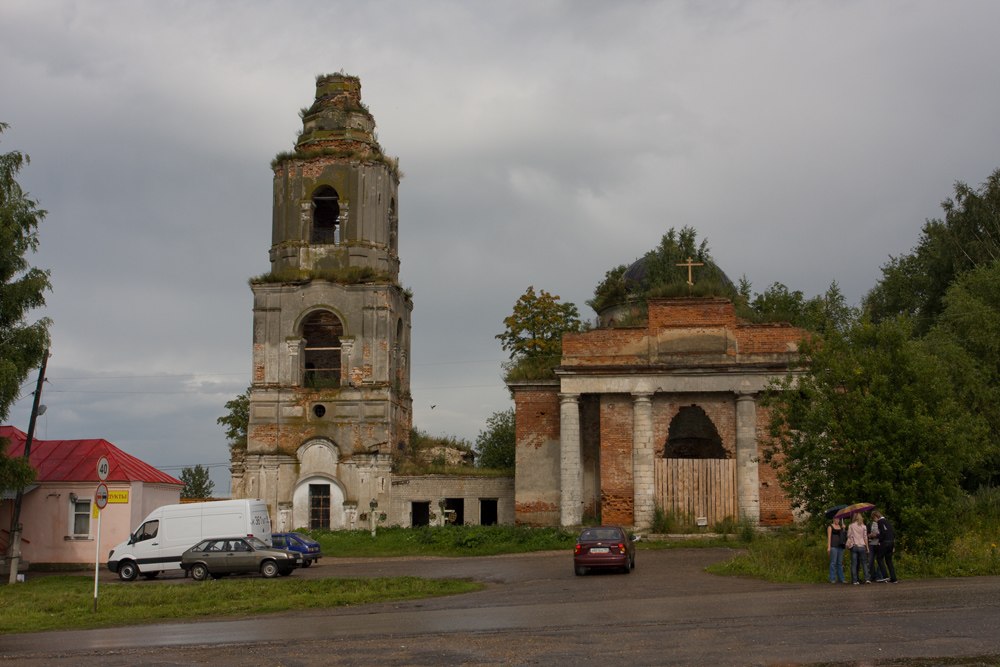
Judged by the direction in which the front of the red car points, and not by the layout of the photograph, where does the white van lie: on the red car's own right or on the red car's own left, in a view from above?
on the red car's own left

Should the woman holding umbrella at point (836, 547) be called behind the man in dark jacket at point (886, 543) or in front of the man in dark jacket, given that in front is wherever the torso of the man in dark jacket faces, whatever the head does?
in front

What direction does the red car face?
away from the camera

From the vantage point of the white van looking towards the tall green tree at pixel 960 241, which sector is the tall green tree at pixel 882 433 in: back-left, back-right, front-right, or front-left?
front-right

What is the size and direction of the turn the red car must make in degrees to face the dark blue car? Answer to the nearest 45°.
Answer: approximately 45° to its left

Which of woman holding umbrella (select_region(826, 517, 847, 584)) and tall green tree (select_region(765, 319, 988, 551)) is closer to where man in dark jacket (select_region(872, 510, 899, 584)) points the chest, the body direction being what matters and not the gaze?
the woman holding umbrella

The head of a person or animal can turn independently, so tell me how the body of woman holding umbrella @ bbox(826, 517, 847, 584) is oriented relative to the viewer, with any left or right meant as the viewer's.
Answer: facing the viewer

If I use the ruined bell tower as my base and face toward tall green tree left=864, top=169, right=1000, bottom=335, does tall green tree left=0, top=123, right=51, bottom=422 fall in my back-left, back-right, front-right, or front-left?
back-right

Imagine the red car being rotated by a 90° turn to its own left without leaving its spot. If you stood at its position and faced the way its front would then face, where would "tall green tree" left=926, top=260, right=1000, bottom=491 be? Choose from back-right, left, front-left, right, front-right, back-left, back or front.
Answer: back-right
